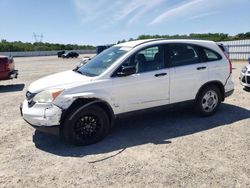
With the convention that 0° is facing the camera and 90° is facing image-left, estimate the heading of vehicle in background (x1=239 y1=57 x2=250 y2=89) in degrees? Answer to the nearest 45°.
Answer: approximately 45°

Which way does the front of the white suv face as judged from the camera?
facing the viewer and to the left of the viewer

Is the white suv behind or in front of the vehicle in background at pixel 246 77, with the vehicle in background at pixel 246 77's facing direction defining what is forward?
in front

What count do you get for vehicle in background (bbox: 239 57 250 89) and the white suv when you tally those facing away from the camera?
0

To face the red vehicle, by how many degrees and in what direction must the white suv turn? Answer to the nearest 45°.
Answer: approximately 90° to its right

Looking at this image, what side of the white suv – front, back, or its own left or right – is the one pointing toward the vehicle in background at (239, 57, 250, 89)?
back

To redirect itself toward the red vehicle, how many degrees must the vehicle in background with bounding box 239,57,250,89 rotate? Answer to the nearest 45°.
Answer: approximately 45° to its right
